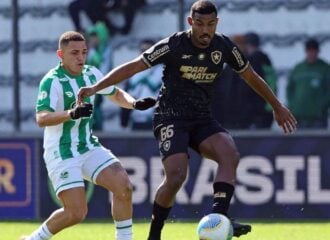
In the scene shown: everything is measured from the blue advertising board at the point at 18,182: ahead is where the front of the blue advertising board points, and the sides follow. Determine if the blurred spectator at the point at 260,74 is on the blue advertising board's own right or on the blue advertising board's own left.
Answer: on the blue advertising board's own left

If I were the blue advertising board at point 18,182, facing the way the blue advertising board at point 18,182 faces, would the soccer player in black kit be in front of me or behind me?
in front

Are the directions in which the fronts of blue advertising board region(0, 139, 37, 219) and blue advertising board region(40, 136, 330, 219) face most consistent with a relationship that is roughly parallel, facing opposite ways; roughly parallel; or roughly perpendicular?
roughly parallel

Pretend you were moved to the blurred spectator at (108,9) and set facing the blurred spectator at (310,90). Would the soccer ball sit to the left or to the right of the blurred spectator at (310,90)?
right

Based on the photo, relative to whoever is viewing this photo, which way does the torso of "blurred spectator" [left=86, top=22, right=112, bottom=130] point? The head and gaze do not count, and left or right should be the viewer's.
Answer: facing the viewer and to the left of the viewer

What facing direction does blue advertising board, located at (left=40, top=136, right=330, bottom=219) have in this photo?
toward the camera

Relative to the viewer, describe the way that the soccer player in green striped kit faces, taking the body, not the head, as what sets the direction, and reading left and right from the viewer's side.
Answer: facing the viewer and to the right of the viewer

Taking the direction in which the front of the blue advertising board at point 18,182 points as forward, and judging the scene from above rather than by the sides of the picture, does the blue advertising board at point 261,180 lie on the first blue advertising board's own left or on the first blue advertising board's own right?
on the first blue advertising board's own left

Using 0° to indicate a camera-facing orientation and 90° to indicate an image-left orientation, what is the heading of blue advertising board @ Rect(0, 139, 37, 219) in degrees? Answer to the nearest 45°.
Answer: approximately 0°

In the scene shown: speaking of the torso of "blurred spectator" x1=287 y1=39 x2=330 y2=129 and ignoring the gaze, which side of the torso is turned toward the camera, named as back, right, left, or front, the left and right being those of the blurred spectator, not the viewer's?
front

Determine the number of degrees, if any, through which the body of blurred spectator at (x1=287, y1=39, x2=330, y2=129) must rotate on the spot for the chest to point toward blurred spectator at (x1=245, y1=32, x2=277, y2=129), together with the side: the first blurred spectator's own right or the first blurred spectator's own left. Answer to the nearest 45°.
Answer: approximately 90° to the first blurred spectator's own right
